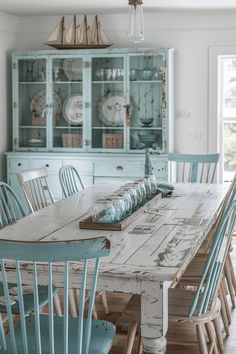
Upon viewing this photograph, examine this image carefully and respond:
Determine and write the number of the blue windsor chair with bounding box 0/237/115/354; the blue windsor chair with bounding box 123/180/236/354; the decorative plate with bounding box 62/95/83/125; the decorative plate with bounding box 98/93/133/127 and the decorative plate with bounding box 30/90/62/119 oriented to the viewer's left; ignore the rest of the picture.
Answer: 1

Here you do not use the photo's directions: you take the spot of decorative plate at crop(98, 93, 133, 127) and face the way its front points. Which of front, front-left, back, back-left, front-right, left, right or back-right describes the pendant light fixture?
front

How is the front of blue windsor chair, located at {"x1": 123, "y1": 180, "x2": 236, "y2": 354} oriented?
to the viewer's left

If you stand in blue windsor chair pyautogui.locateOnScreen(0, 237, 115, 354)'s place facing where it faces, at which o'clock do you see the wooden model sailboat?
The wooden model sailboat is roughly at 12 o'clock from the blue windsor chair.

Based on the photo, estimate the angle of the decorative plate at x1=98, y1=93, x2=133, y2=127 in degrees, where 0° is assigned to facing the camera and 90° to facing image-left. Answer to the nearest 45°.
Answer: approximately 0°

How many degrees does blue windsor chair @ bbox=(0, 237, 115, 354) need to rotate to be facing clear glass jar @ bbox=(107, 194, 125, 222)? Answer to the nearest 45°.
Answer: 0° — it already faces it

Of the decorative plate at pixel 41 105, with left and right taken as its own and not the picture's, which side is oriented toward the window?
left

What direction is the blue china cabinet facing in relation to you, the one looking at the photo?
facing the viewer

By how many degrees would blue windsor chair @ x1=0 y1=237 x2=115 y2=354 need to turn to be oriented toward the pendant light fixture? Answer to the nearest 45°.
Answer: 0° — it already faces it

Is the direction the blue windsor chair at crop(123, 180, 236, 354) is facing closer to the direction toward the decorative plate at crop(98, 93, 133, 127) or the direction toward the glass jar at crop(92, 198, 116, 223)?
the glass jar

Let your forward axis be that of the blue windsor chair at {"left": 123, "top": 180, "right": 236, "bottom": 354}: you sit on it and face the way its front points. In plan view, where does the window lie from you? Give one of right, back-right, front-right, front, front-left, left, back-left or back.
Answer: right

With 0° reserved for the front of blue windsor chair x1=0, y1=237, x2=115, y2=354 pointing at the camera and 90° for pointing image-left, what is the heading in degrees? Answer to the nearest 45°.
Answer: approximately 180°

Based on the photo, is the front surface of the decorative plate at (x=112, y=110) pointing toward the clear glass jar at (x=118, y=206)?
yes

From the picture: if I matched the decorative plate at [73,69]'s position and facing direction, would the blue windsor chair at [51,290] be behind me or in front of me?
in front

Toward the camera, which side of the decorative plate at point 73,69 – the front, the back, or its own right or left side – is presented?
front

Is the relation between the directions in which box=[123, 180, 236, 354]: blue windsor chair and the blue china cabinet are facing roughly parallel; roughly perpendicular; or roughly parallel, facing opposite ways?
roughly perpendicular

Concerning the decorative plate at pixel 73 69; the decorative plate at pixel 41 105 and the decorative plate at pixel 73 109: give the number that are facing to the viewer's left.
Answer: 0

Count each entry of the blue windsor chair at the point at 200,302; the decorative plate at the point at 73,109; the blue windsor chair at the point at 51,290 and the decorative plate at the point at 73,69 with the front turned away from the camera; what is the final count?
1
